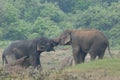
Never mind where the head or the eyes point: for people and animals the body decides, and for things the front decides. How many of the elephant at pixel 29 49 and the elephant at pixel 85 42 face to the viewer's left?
1

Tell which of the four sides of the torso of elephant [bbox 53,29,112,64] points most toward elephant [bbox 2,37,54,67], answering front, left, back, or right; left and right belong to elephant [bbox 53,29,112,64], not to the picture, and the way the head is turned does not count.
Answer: front

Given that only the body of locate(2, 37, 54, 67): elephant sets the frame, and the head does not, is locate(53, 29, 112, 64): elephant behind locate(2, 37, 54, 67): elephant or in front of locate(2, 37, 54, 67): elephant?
in front

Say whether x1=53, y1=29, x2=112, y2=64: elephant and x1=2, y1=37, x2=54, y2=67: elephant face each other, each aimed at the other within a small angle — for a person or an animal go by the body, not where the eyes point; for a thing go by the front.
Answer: yes

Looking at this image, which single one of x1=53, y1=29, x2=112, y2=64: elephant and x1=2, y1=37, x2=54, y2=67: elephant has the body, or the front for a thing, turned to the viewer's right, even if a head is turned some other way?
x1=2, y1=37, x2=54, y2=67: elephant

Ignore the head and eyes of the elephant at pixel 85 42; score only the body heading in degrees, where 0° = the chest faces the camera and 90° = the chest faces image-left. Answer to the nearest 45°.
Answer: approximately 90°

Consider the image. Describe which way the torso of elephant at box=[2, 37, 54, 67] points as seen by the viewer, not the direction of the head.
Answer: to the viewer's right

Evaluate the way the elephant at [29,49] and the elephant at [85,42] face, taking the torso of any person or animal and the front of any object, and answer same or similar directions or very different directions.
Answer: very different directions
